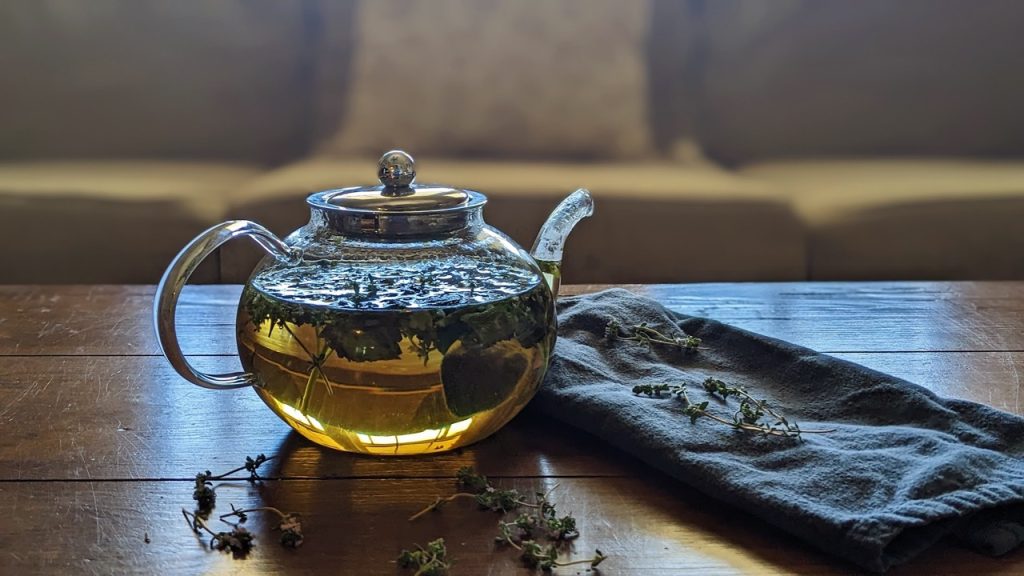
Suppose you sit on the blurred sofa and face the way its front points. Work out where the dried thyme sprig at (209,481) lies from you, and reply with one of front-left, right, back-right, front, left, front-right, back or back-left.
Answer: front

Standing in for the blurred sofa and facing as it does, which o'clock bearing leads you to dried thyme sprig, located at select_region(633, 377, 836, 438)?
The dried thyme sprig is roughly at 12 o'clock from the blurred sofa.

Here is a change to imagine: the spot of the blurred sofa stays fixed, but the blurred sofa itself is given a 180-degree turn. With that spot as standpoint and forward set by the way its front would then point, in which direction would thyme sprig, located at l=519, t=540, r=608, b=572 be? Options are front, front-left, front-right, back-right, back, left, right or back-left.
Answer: back

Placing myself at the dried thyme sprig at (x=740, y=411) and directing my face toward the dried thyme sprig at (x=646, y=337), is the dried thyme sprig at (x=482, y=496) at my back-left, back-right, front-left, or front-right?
back-left

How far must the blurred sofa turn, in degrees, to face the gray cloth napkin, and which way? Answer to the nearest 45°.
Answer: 0° — it already faces it

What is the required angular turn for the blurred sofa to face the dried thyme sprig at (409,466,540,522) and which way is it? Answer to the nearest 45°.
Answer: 0° — it already faces it

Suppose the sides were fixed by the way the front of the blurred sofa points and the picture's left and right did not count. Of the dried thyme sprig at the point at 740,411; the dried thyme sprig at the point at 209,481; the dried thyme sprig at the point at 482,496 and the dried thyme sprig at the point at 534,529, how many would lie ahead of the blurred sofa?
4

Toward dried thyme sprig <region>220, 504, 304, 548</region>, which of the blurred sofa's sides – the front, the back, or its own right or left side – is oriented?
front

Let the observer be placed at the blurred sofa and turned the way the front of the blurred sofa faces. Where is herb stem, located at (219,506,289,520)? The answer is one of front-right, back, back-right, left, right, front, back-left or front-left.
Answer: front

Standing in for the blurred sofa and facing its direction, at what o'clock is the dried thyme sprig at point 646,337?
The dried thyme sprig is roughly at 12 o'clock from the blurred sofa.

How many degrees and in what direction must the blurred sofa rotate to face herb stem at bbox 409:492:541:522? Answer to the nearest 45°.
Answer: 0° — it already faces it

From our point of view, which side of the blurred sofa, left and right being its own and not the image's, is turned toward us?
front

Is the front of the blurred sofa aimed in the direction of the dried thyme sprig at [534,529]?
yes

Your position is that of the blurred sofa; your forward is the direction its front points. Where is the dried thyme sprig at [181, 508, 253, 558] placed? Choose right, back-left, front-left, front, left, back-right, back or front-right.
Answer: front

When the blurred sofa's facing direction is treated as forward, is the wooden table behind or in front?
in front
